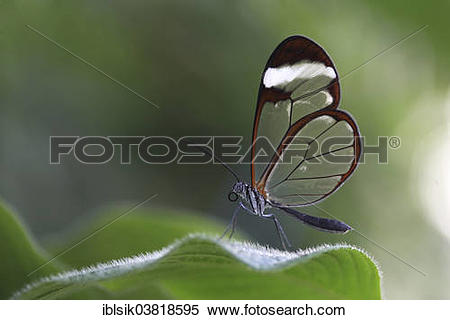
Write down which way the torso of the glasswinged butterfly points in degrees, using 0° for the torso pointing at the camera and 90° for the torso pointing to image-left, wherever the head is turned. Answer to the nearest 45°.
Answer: approximately 90°

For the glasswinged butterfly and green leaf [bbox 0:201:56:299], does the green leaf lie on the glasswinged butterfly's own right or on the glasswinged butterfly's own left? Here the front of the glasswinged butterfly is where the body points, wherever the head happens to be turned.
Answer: on the glasswinged butterfly's own left

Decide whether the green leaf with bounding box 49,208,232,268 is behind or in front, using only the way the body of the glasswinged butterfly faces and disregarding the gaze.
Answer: in front
